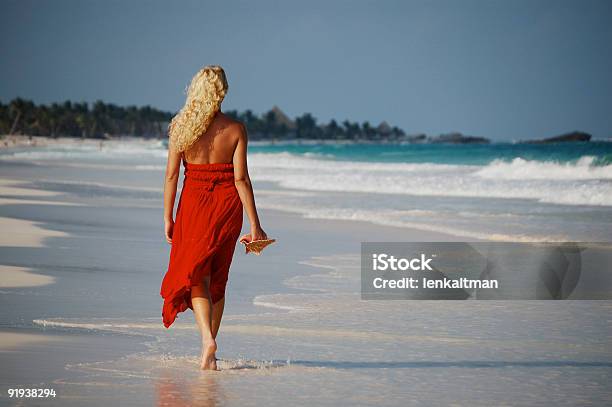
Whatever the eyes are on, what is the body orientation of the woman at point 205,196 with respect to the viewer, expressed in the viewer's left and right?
facing away from the viewer

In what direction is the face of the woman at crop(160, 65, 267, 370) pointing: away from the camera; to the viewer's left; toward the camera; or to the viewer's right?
away from the camera
